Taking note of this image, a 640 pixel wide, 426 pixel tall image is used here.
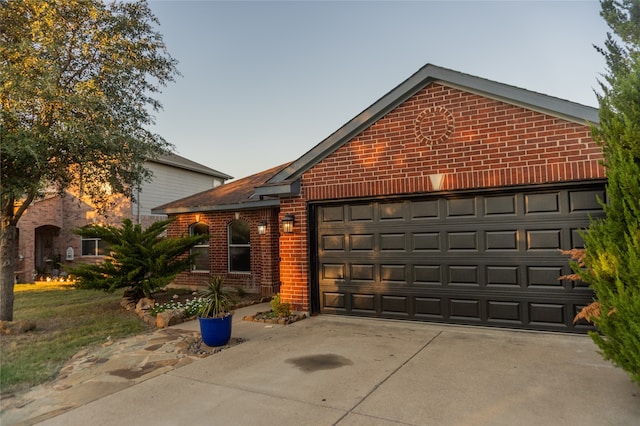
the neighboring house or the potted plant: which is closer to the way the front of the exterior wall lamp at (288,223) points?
the potted plant

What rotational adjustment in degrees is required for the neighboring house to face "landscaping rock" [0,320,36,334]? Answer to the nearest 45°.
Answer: approximately 45° to its left

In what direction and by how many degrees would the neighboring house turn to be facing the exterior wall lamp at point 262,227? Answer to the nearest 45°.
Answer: approximately 90° to its left

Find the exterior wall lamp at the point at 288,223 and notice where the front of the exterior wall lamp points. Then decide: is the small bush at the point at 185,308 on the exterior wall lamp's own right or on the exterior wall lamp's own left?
on the exterior wall lamp's own right

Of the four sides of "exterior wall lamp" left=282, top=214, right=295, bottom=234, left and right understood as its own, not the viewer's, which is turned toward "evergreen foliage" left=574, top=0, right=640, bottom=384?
left

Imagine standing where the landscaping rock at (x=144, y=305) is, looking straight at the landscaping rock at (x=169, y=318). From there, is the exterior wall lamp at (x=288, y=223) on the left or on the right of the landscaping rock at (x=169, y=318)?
left

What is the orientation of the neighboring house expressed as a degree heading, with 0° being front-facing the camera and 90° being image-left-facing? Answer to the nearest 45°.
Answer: approximately 45°

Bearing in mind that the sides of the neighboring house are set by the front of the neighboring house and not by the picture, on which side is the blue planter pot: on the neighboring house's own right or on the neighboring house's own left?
on the neighboring house's own left

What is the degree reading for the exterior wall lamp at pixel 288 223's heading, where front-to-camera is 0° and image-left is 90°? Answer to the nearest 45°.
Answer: approximately 45°
